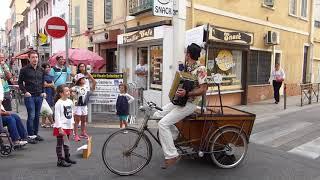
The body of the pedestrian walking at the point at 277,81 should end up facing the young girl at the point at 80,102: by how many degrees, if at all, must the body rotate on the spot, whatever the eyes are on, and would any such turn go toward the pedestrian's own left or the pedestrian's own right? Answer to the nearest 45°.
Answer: approximately 45° to the pedestrian's own right

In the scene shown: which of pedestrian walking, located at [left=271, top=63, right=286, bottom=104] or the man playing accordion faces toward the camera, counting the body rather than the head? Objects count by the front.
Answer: the pedestrian walking

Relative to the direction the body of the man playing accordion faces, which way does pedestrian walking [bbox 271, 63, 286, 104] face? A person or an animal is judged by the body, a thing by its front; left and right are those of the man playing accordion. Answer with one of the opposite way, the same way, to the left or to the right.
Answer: to the left

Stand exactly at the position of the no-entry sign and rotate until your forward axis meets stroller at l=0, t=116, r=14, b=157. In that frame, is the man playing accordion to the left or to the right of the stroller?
left

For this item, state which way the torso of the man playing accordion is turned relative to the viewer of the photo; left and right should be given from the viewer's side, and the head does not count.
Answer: facing to the left of the viewer

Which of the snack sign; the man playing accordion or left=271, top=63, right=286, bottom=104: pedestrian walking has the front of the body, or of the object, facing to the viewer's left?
the man playing accordion

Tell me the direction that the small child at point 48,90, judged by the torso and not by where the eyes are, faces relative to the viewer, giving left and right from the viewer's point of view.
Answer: facing the viewer and to the right of the viewer

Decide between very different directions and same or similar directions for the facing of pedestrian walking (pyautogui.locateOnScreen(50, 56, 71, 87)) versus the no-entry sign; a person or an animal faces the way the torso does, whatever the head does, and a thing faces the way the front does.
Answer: same or similar directions

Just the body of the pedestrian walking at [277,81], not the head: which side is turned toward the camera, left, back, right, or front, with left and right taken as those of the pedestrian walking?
front

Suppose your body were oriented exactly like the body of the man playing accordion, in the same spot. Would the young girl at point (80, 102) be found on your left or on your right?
on your right

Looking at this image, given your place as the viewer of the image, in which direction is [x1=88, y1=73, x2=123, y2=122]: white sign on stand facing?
facing the viewer

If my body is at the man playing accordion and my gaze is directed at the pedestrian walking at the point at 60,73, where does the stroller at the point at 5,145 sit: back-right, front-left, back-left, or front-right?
front-left

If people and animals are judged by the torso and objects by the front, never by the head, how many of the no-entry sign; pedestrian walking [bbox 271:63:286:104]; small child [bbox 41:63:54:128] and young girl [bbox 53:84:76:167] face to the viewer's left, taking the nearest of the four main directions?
0

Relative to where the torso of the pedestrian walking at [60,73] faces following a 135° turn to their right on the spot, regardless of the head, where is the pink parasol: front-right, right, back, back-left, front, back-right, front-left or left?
front-right

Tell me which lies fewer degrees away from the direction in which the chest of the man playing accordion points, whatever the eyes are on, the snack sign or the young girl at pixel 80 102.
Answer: the young girl

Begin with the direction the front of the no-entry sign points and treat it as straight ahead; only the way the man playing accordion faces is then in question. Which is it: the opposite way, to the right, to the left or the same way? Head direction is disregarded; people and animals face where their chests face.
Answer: to the right

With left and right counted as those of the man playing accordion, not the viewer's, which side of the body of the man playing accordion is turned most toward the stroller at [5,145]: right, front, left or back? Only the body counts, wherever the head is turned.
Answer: front

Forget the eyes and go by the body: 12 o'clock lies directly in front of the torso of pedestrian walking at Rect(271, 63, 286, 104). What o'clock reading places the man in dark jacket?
The man in dark jacket is roughly at 1 o'clock from the pedestrian walking.
